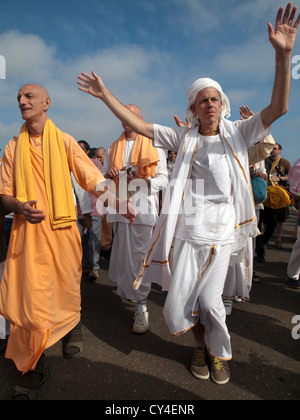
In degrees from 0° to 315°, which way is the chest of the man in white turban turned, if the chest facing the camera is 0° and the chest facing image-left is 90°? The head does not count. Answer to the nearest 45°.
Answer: approximately 0°
